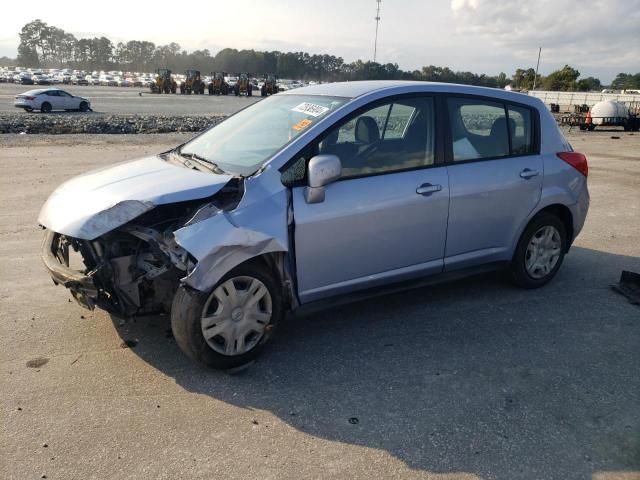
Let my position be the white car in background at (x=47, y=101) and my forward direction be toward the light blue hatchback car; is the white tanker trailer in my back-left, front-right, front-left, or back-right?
front-left

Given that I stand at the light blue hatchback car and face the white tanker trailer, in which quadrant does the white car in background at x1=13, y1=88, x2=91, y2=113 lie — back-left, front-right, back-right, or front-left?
front-left

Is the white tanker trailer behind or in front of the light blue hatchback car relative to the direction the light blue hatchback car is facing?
behind

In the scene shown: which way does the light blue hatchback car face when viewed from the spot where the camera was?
facing the viewer and to the left of the viewer

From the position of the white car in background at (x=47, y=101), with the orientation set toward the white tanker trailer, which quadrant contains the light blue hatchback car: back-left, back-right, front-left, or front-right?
front-right

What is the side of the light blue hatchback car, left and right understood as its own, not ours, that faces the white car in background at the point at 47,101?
right

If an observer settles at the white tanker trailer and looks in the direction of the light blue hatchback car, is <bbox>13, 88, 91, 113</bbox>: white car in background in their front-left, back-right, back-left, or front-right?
front-right
